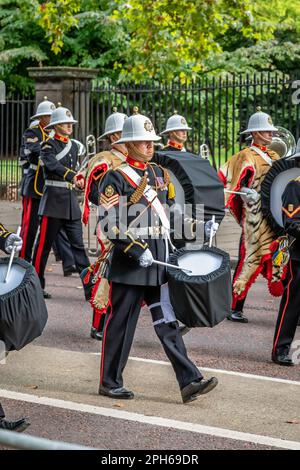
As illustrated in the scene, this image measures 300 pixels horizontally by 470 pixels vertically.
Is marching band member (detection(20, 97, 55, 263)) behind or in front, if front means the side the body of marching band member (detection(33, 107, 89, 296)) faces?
behind

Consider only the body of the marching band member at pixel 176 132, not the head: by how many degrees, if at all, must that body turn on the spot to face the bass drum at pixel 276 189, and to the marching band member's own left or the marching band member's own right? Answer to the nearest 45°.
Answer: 0° — they already face it

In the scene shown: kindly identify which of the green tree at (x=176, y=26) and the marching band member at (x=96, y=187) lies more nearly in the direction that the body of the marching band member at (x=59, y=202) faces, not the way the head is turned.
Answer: the marching band member

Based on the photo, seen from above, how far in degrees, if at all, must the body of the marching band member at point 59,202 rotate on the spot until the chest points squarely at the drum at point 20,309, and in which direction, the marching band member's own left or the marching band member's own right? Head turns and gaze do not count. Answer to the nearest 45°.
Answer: approximately 45° to the marching band member's own right

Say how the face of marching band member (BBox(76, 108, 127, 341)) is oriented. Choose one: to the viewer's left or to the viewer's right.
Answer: to the viewer's right

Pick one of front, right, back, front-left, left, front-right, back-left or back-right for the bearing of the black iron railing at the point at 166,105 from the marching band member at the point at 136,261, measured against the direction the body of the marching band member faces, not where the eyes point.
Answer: back-left
